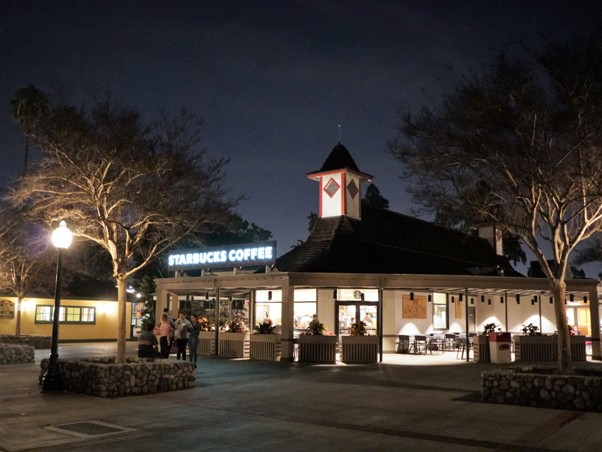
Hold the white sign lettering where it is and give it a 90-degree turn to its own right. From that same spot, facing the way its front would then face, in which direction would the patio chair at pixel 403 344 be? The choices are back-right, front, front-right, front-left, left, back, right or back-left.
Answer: back-right

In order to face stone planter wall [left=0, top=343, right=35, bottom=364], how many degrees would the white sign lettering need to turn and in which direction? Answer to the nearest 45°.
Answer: approximately 45° to its right

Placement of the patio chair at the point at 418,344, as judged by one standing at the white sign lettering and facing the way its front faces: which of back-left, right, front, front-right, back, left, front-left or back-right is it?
back-left

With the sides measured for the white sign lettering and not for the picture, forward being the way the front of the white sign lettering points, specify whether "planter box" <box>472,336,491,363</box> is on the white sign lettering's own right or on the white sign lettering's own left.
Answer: on the white sign lettering's own left

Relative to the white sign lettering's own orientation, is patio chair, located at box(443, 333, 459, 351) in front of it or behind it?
behind

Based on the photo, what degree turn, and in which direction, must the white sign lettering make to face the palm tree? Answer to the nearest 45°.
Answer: approximately 90° to its right

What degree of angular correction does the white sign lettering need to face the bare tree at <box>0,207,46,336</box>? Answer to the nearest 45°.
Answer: approximately 90° to its right

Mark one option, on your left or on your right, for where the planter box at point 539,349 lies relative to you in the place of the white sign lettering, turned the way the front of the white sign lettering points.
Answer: on your left

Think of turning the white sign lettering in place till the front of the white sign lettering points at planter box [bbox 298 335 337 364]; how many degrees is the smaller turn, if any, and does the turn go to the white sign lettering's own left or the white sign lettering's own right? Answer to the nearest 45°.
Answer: approximately 90° to the white sign lettering's own left

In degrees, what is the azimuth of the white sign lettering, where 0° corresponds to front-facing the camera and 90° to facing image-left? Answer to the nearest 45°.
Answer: approximately 45°

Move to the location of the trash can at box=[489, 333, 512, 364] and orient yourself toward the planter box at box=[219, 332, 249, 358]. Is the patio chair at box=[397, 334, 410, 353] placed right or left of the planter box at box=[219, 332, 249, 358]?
right

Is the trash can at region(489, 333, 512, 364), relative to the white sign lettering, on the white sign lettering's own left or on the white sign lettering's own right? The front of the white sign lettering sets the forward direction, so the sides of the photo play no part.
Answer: on the white sign lettering's own left

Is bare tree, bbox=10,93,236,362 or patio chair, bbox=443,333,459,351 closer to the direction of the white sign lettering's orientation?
the bare tree
